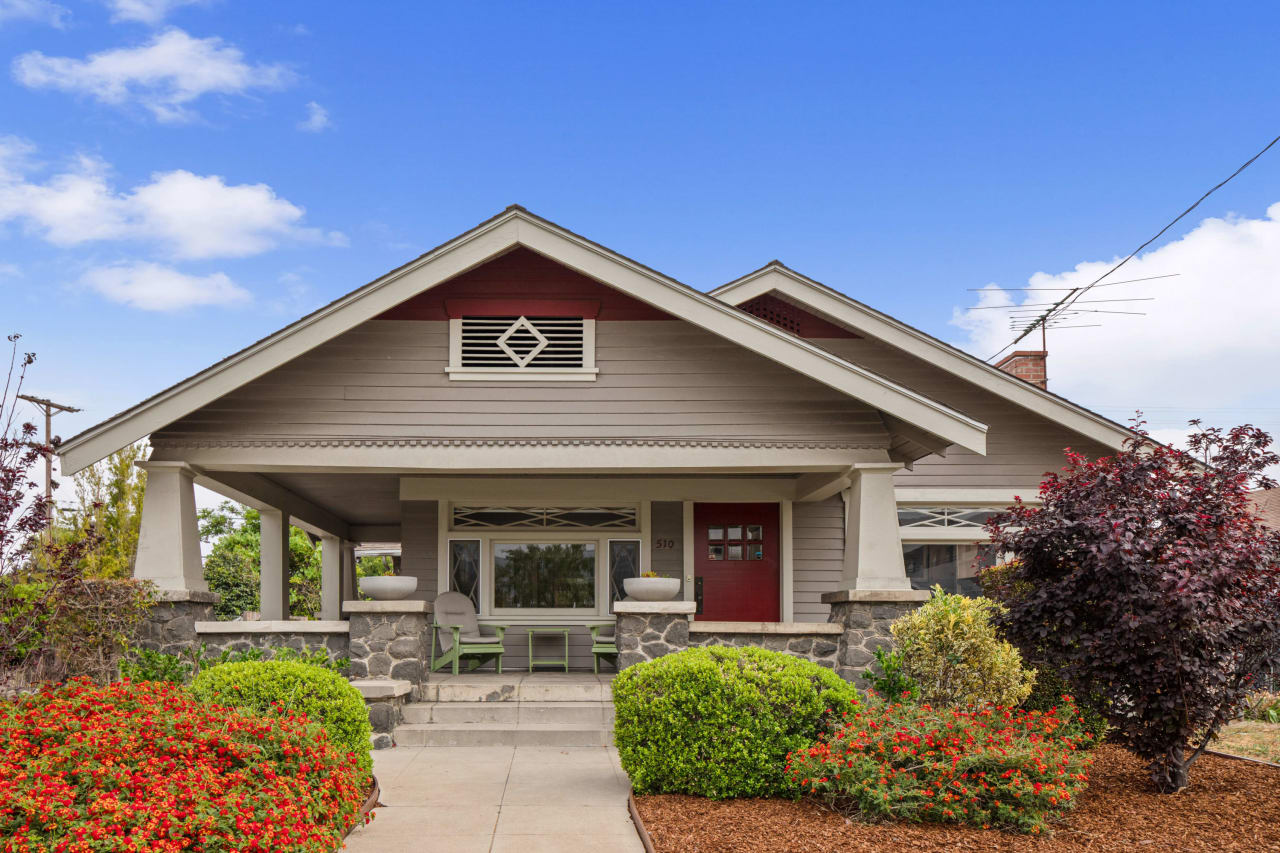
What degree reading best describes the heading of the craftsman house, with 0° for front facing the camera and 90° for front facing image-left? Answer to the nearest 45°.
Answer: approximately 0°

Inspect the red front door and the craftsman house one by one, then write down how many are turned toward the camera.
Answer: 2

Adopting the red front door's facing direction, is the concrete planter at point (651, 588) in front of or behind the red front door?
in front

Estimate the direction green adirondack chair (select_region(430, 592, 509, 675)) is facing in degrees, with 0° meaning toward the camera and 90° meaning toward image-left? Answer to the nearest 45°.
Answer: approximately 315°
